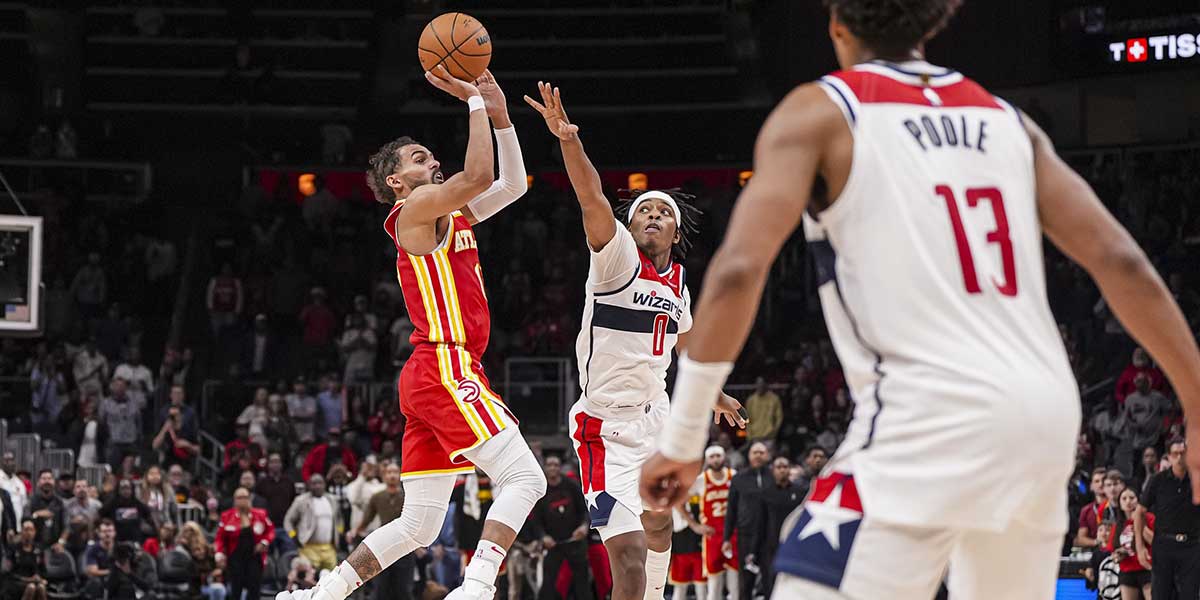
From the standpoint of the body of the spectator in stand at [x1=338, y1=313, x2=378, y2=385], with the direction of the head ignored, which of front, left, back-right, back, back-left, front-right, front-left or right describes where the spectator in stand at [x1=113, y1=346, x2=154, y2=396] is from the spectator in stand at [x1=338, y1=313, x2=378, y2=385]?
right

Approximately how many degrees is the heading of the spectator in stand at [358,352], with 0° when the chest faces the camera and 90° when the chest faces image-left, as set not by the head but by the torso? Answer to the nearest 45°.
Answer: approximately 0°

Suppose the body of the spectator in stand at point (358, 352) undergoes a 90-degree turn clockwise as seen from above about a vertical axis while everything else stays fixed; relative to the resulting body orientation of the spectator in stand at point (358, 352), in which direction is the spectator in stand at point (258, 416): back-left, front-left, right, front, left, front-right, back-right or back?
front-left

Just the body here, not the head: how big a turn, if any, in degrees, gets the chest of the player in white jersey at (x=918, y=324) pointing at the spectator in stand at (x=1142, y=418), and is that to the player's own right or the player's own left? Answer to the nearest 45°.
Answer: approximately 45° to the player's own right

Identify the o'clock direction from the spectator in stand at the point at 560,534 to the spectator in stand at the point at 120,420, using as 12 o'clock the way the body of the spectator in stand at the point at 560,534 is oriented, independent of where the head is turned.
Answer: the spectator in stand at the point at 120,420 is roughly at 4 o'clock from the spectator in stand at the point at 560,534.

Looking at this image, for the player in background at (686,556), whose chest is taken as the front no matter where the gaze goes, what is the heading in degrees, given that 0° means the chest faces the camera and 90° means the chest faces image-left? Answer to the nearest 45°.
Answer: approximately 0°

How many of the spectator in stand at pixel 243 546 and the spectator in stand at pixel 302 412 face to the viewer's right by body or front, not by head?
0

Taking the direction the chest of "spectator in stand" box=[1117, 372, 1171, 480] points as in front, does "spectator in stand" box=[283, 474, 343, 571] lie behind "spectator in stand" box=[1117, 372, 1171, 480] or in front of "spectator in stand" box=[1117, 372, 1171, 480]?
in front

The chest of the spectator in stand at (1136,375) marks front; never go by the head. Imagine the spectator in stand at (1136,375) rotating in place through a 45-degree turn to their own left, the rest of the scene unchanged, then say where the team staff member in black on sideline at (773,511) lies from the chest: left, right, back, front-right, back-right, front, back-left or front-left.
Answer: right
